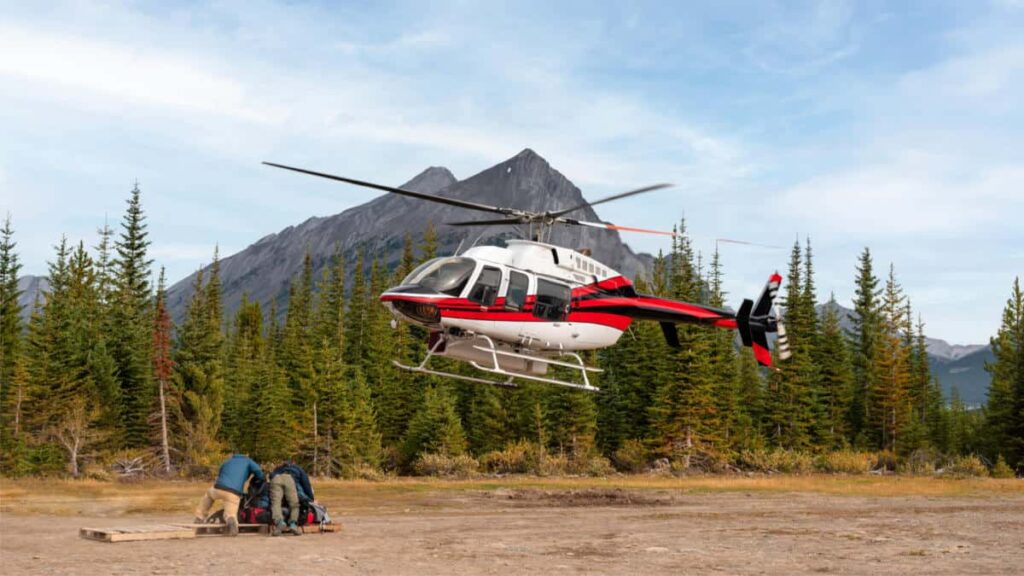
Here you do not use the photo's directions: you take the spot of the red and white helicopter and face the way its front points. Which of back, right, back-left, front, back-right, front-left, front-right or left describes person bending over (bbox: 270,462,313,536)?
front

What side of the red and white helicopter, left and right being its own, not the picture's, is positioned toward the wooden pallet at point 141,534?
front

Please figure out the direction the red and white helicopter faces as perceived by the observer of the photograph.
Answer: facing the viewer and to the left of the viewer

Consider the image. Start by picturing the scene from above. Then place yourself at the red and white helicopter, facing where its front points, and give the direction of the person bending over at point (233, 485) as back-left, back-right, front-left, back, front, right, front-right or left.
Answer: front

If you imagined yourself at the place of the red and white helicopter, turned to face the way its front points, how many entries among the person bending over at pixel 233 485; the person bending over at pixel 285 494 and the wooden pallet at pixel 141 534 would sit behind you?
0

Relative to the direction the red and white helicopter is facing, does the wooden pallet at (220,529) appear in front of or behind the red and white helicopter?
in front
